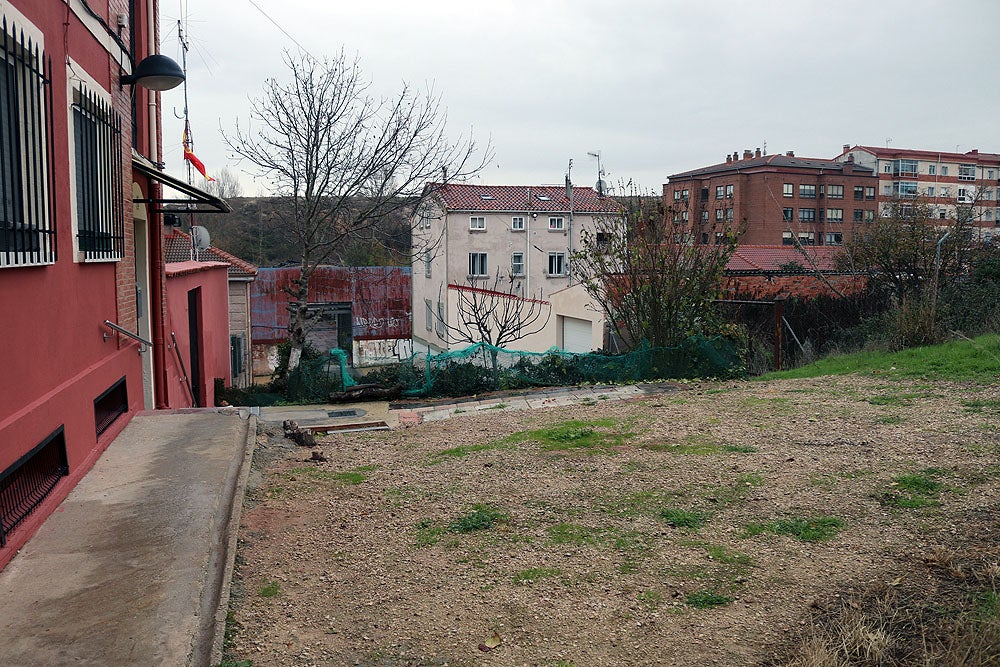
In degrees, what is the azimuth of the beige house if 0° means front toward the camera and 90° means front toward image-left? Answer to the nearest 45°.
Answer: approximately 0°

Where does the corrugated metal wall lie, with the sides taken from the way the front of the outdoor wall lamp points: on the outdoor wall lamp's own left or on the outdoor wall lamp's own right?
on the outdoor wall lamp's own left

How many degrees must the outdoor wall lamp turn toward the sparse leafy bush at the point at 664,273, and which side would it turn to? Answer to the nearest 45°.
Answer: approximately 45° to its left

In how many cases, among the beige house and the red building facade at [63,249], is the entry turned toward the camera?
1

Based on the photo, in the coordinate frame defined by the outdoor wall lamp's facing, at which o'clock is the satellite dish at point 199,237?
The satellite dish is roughly at 9 o'clock from the outdoor wall lamp.

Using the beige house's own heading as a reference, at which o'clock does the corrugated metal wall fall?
The corrugated metal wall is roughly at 3 o'clock from the beige house.

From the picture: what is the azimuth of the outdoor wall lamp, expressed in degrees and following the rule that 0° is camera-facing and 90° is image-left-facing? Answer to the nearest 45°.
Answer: approximately 270°

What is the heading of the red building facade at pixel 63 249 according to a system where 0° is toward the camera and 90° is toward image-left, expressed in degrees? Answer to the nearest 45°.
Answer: approximately 270°

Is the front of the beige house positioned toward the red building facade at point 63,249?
yes

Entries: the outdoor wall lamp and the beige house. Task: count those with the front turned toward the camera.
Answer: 1

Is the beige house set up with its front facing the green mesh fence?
yes
